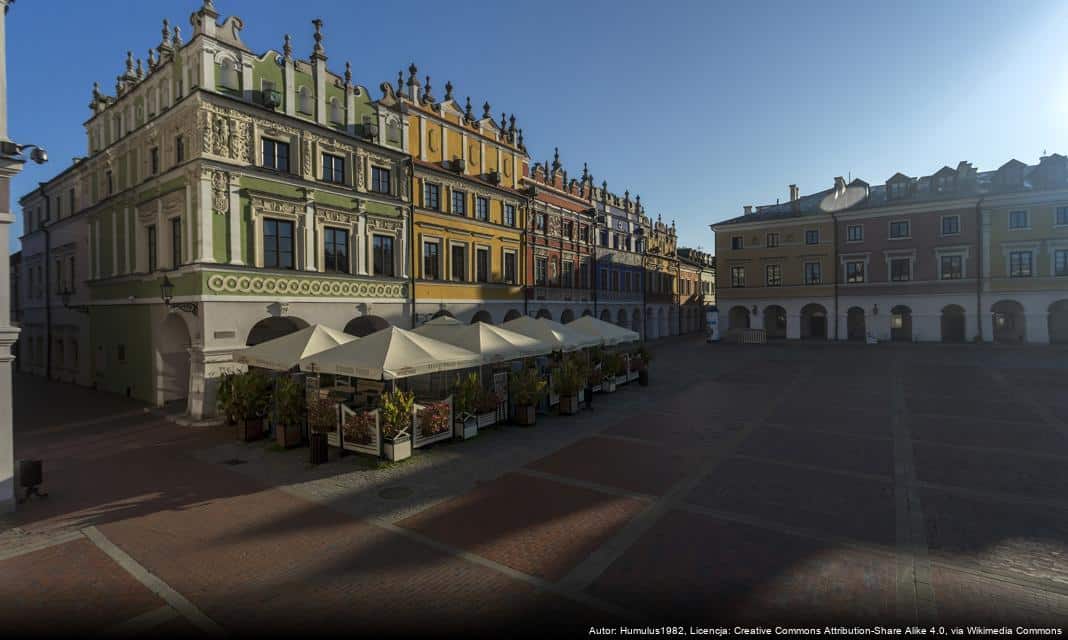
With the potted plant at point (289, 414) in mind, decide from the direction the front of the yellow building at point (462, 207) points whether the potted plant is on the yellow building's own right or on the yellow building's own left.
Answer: on the yellow building's own right

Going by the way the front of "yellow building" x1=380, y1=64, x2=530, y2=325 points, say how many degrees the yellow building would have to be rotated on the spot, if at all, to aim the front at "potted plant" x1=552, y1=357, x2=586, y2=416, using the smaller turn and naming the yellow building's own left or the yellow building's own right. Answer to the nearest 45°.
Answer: approximately 45° to the yellow building's own right

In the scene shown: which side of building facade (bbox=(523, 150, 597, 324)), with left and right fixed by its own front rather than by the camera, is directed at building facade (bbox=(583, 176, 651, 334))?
left

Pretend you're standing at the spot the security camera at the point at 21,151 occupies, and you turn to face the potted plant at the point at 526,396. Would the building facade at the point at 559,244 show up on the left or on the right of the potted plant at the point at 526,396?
left

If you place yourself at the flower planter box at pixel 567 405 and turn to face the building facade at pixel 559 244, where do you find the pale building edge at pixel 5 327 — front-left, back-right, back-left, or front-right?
back-left

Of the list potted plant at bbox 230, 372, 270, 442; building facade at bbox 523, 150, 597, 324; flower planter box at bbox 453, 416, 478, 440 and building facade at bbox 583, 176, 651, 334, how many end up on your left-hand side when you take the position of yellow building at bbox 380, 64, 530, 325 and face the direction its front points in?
2

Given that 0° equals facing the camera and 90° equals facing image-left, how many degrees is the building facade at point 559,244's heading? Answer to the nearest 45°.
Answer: approximately 315°

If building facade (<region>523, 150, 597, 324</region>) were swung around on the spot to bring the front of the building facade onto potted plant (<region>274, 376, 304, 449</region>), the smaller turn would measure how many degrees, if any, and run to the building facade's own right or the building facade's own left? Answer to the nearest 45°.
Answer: approximately 45° to the building facade's own right

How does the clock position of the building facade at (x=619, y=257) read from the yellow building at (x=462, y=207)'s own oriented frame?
The building facade is roughly at 9 o'clock from the yellow building.

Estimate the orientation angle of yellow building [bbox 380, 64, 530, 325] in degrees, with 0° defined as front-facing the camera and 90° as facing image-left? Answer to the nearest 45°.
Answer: approximately 315°

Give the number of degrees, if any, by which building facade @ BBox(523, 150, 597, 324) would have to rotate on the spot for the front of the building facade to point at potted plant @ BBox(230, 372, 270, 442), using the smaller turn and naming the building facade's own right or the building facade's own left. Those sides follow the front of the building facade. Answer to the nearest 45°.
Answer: approximately 45° to the building facade's own right
